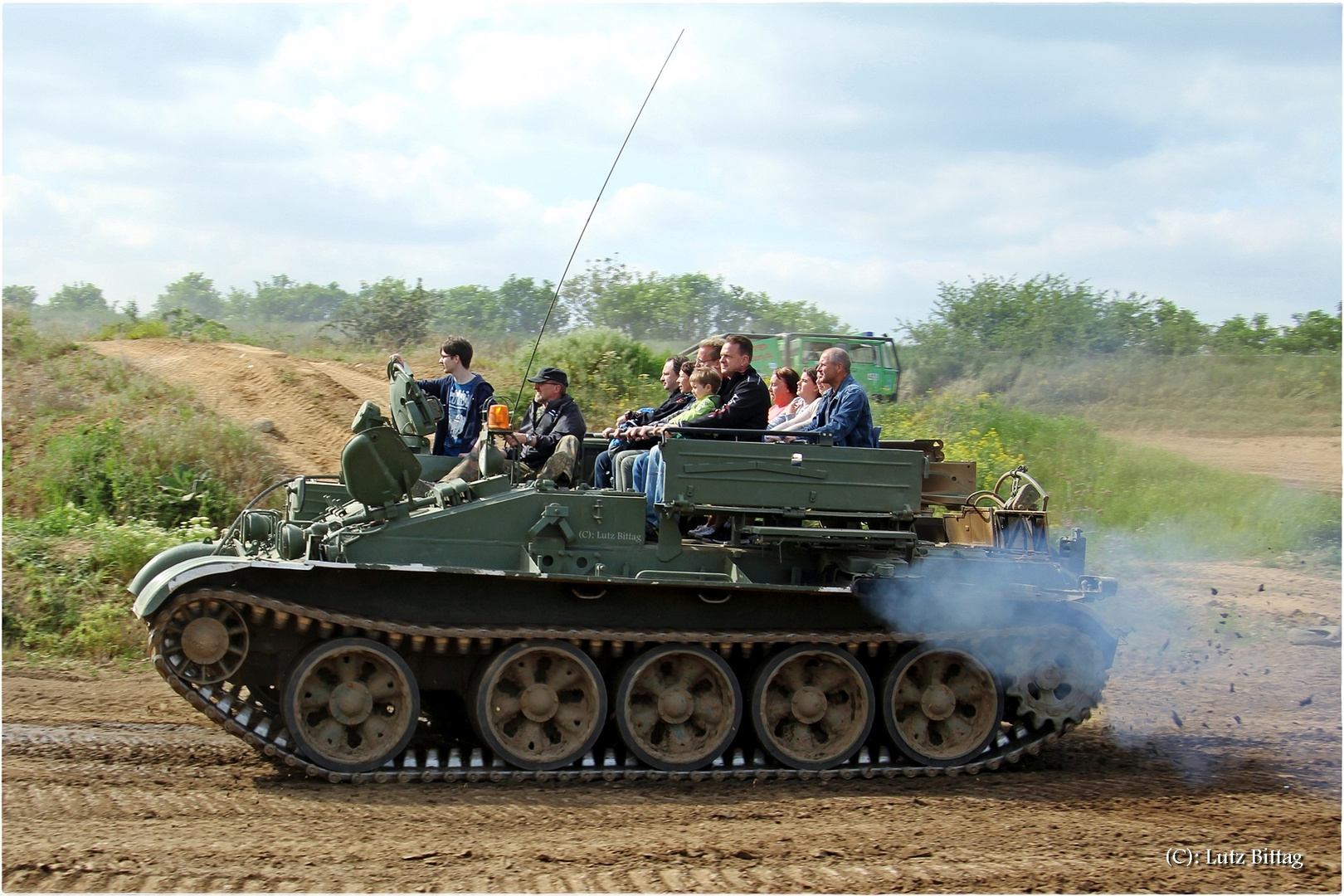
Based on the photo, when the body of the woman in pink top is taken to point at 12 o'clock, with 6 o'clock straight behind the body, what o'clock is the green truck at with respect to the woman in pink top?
The green truck is roughly at 3 o'clock from the woman in pink top.

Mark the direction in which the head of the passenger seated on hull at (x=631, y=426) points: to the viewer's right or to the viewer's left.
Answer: to the viewer's left

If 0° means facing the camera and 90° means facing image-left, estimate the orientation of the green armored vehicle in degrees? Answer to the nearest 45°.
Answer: approximately 90°

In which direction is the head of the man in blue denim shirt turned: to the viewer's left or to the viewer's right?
to the viewer's left

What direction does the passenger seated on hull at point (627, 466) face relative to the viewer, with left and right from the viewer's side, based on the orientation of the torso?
facing to the left of the viewer

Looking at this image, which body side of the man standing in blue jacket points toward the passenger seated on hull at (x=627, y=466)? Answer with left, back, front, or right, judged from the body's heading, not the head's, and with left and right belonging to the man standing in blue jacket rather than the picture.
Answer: left

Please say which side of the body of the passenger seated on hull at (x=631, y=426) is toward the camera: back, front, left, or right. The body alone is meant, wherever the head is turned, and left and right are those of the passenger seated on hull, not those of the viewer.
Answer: left
